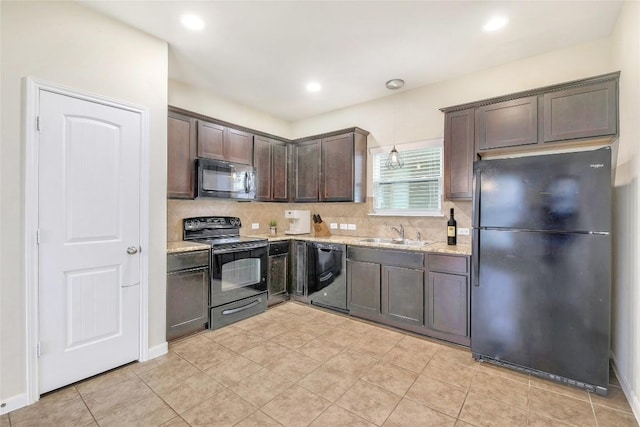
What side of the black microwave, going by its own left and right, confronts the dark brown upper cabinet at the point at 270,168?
left

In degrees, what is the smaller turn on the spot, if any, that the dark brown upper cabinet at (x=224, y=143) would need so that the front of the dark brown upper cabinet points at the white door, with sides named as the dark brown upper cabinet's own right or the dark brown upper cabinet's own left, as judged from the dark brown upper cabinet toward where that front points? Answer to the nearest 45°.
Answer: approximately 90° to the dark brown upper cabinet's own right

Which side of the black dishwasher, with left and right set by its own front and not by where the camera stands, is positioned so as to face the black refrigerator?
left

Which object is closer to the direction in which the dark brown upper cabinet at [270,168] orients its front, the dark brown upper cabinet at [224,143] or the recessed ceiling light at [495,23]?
the recessed ceiling light

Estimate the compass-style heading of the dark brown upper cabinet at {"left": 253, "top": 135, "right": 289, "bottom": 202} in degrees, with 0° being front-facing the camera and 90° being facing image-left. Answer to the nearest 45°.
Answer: approximately 315°

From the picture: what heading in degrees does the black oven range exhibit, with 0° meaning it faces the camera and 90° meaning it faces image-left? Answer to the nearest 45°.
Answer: approximately 315°

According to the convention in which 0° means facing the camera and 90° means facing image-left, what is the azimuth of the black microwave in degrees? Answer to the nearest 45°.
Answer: approximately 315°
